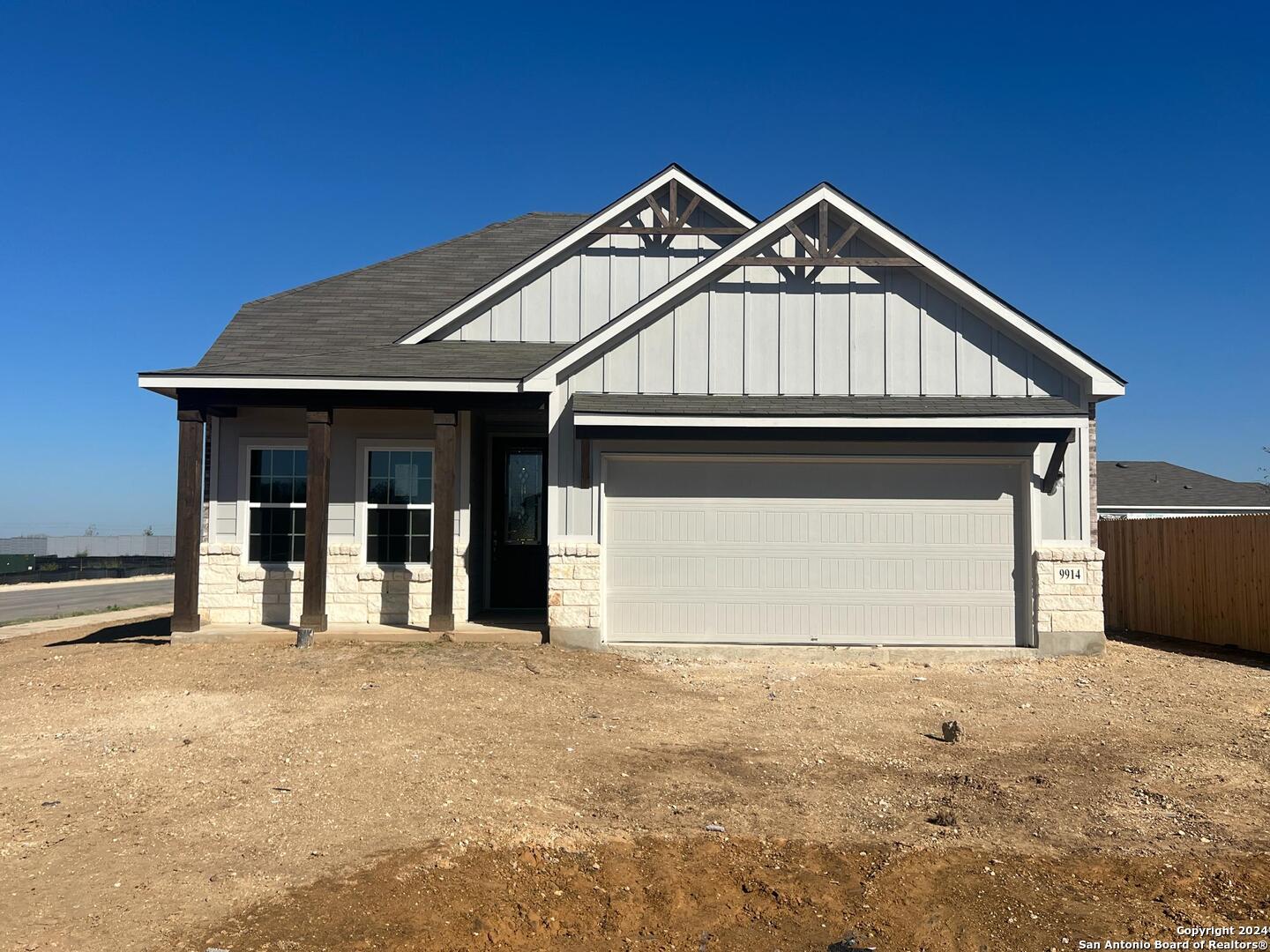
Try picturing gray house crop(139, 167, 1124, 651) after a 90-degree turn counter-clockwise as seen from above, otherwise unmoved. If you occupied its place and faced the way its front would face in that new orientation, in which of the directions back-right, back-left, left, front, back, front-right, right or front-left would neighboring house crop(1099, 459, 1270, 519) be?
front-left

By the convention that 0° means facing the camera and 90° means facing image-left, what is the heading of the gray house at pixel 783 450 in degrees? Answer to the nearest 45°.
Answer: approximately 0°

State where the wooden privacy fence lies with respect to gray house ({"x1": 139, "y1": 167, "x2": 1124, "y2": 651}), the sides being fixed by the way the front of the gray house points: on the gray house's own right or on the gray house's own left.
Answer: on the gray house's own left

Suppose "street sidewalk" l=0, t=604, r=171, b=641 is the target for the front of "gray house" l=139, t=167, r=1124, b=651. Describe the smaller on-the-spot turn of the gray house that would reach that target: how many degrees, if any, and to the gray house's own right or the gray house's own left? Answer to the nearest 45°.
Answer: approximately 135° to the gray house's own right

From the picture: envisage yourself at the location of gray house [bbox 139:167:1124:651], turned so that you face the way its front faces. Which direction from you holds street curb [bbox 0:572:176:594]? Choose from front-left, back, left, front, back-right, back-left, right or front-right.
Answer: back-right
